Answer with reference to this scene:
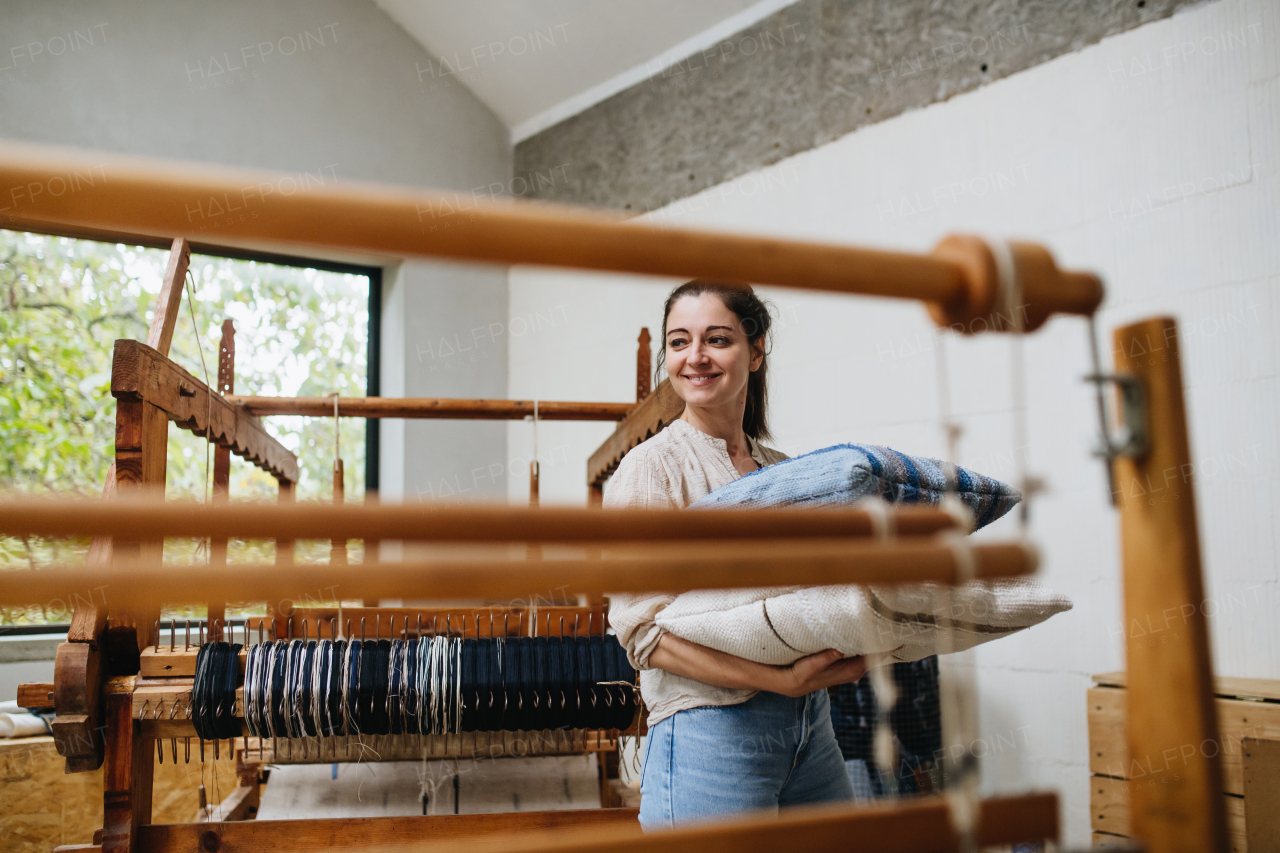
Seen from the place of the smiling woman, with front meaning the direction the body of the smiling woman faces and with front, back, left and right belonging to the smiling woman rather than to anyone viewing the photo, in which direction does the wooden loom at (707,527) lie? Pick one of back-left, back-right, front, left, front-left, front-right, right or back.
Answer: front-right

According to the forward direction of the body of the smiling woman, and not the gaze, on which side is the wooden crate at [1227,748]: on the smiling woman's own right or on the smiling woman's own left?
on the smiling woman's own left

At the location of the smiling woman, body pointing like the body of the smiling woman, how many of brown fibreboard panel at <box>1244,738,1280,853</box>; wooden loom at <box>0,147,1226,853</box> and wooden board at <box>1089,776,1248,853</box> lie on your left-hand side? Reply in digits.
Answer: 2

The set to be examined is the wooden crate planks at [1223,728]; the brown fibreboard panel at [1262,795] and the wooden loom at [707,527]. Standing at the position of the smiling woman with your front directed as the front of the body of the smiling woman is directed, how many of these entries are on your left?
2

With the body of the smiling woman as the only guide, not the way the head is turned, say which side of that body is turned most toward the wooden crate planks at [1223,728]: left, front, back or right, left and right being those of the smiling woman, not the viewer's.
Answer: left

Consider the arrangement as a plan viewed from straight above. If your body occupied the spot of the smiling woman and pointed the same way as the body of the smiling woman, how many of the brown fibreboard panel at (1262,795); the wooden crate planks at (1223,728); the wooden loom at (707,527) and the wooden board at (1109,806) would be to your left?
3

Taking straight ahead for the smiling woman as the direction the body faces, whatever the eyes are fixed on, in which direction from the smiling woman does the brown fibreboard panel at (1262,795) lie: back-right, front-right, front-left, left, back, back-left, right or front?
left

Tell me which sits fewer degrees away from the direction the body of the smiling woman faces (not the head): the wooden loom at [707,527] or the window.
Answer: the wooden loom

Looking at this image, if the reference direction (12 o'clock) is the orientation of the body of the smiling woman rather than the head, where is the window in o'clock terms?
The window is roughly at 6 o'clock from the smiling woman.

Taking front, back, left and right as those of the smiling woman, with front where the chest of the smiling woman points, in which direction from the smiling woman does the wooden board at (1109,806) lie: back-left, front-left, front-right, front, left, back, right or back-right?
left

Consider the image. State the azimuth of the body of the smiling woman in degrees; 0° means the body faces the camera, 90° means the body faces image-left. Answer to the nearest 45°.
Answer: approximately 315°
